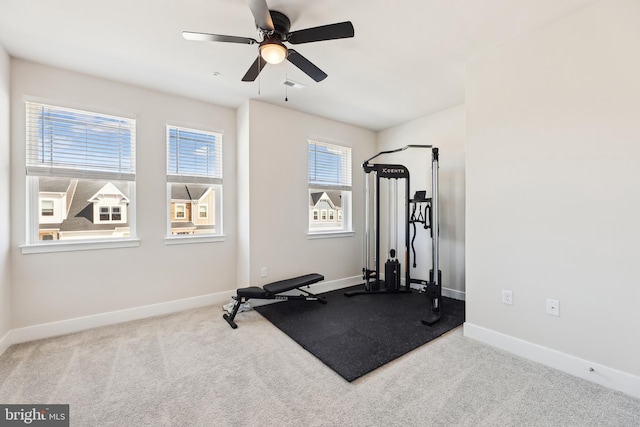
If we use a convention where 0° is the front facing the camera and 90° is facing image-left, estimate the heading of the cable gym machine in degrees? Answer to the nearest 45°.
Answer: approximately 45°

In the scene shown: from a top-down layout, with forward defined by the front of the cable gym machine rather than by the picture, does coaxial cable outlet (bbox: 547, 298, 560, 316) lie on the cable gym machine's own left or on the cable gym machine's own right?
on the cable gym machine's own left

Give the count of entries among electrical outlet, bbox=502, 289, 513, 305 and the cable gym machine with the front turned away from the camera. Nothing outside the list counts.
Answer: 0

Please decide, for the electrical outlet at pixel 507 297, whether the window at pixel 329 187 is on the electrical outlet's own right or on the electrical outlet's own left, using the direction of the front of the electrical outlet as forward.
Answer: on the electrical outlet's own right

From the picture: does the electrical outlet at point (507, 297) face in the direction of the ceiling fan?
yes

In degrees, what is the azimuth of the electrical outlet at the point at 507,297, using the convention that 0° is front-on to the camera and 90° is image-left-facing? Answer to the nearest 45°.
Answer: approximately 45°

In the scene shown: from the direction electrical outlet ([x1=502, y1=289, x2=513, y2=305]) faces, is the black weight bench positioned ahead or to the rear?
ahead

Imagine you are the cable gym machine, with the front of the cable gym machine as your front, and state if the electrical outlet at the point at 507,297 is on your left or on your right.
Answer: on your left
